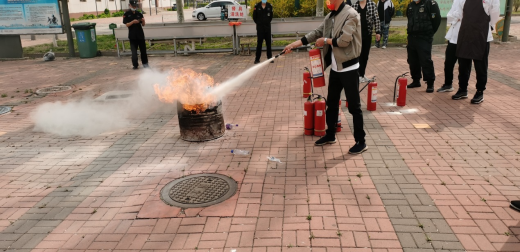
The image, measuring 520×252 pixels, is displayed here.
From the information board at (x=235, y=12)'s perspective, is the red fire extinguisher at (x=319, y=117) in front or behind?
in front

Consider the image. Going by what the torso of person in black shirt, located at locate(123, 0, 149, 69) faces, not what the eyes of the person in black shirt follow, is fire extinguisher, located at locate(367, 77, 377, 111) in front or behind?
in front

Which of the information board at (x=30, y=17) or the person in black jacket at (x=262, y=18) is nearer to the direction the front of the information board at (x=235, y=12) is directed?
the person in black jacket

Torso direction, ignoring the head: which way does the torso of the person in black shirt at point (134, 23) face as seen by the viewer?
toward the camera

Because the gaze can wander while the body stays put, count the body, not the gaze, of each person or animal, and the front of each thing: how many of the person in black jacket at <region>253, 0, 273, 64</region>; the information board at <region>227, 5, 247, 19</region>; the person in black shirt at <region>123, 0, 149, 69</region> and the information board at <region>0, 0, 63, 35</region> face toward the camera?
4

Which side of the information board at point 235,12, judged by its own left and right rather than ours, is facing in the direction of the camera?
front

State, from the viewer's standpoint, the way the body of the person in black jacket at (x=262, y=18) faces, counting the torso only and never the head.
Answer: toward the camera
